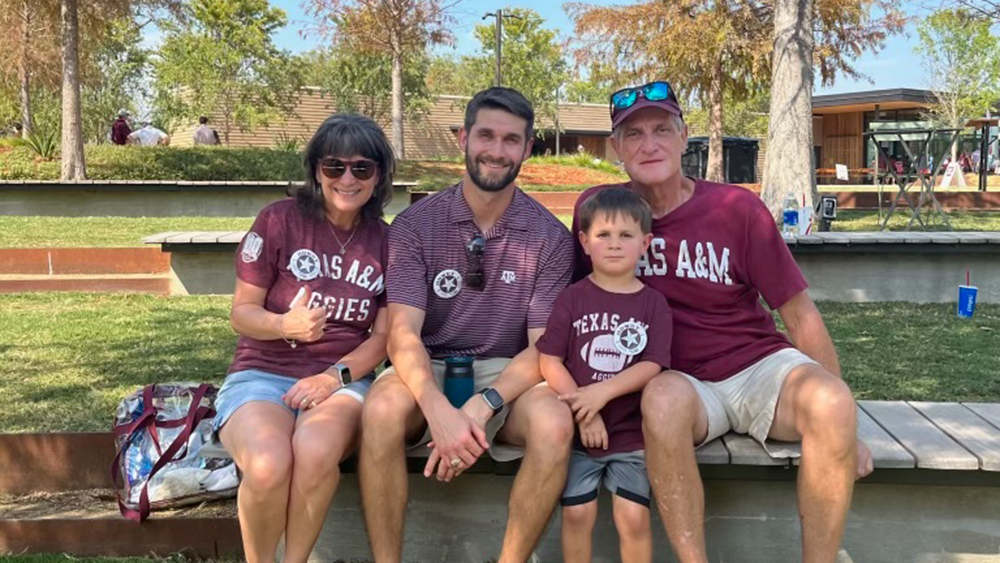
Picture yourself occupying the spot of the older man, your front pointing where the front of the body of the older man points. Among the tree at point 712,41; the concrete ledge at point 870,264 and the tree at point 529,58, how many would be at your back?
3

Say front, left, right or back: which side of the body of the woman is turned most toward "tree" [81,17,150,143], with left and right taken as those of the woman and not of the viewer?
back

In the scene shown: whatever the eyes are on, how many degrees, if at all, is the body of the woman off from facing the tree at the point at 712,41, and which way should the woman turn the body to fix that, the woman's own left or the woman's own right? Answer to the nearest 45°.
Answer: approximately 135° to the woman's own left

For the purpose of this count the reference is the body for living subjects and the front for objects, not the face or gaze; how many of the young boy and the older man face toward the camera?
2

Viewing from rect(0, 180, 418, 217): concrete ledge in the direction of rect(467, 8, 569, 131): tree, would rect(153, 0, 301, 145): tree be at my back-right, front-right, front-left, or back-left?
front-left

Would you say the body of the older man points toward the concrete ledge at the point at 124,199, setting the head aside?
no

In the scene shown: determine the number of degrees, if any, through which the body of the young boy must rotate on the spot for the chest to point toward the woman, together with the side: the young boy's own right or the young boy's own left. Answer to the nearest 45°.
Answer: approximately 90° to the young boy's own right

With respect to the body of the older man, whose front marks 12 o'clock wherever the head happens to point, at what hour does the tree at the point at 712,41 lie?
The tree is roughly at 6 o'clock from the older man.

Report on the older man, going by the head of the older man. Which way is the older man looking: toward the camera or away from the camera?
toward the camera

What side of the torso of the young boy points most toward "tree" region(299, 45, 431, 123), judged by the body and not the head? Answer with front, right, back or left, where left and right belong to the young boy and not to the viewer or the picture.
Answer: back

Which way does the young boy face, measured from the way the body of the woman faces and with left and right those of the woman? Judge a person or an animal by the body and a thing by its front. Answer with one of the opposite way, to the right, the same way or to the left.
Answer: the same way

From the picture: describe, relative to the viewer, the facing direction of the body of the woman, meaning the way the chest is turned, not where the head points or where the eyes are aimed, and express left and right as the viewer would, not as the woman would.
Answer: facing the viewer

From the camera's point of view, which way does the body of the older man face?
toward the camera

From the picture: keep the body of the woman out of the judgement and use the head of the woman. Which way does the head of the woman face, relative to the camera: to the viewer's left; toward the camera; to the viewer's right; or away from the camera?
toward the camera

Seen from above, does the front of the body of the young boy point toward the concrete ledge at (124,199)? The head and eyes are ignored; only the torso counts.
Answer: no

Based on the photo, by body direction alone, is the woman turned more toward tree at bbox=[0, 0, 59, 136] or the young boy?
the young boy
